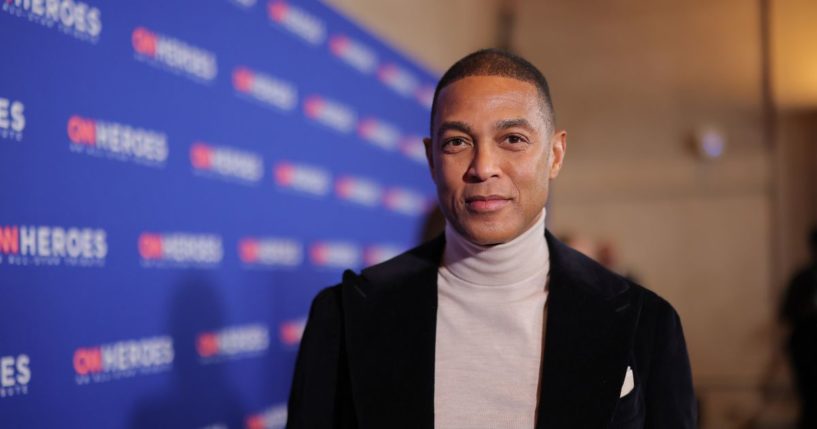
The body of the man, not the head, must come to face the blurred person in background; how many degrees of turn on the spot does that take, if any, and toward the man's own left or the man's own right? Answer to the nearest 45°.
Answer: approximately 135° to the man's own left

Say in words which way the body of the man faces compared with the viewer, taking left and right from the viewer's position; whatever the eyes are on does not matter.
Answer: facing the viewer
